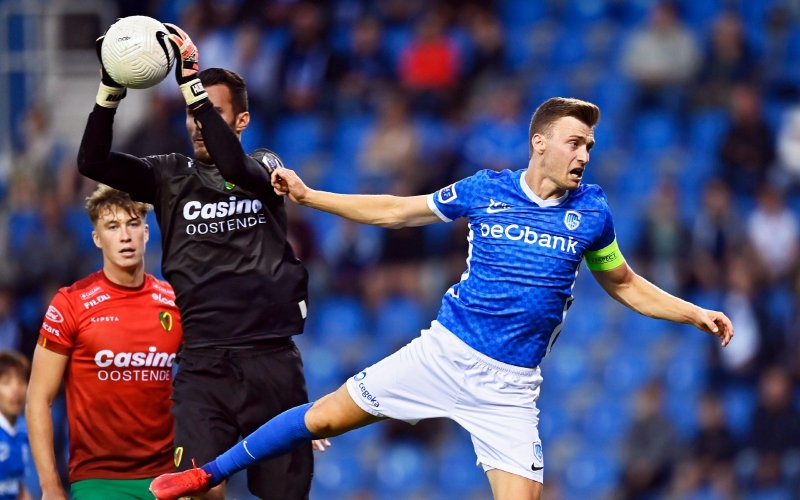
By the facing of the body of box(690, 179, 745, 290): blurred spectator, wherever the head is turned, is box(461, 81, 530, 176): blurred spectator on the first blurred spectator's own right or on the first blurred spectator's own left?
on the first blurred spectator's own right

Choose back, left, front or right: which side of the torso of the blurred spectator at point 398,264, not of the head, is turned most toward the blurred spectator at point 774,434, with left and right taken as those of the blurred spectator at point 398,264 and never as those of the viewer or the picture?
left

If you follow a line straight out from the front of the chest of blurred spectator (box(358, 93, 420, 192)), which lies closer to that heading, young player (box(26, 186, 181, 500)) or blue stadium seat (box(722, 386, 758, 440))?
the young player

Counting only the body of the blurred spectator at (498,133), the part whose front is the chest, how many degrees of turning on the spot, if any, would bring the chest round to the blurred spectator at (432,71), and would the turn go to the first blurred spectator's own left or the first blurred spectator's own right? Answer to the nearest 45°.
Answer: approximately 135° to the first blurred spectator's own right

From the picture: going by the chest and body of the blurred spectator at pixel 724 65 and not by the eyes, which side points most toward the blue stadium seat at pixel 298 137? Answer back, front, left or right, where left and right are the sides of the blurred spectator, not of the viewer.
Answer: right

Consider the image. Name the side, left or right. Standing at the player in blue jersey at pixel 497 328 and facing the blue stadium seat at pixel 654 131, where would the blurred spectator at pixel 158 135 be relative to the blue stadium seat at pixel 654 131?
left

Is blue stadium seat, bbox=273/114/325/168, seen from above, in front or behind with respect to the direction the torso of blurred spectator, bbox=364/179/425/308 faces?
behind

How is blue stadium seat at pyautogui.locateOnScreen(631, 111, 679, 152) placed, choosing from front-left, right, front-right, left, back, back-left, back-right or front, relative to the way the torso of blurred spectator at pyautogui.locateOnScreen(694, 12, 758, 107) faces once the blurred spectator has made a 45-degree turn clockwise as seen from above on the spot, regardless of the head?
front-right

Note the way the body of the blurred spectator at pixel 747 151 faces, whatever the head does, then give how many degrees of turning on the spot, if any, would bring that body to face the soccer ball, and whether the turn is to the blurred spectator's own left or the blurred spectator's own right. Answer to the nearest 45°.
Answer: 0° — they already face it

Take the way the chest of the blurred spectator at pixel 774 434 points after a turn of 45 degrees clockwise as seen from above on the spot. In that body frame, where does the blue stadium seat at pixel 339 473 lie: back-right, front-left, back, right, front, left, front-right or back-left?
front-right
